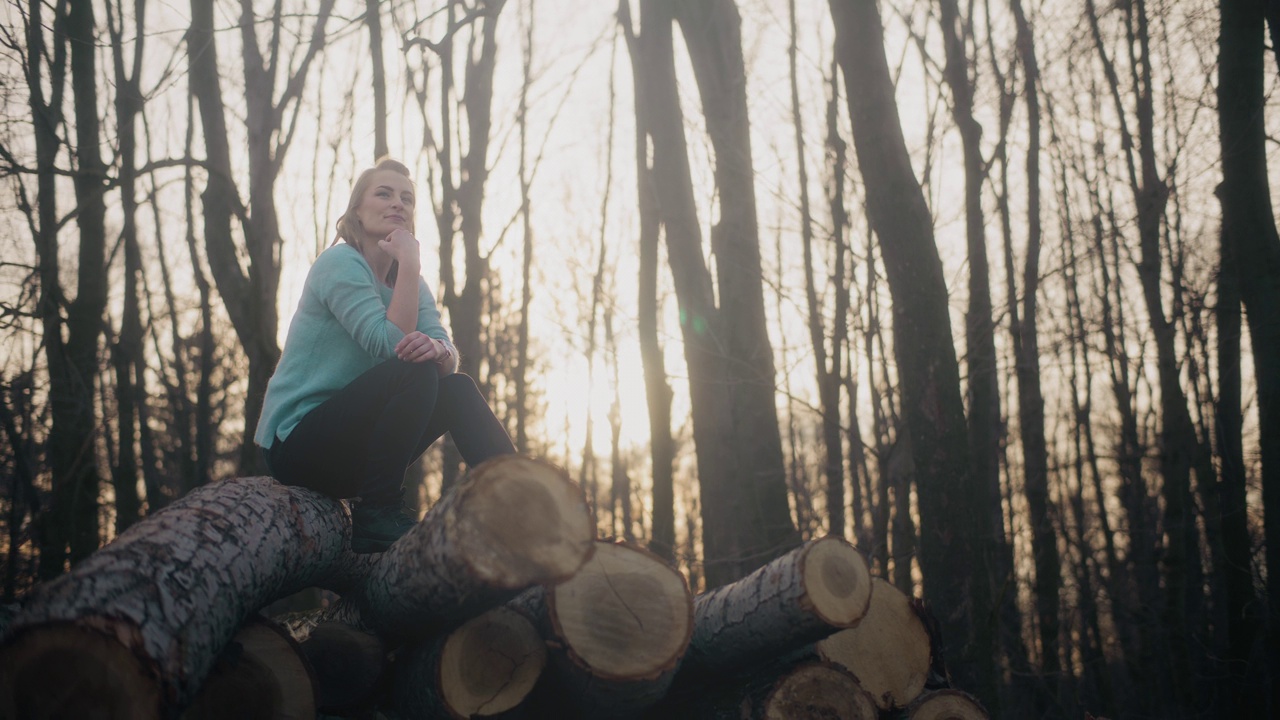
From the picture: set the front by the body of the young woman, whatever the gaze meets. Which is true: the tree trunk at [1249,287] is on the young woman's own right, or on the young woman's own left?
on the young woman's own left

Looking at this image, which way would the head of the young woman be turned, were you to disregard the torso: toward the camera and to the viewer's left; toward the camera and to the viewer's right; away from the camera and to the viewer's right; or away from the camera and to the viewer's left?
toward the camera and to the viewer's right

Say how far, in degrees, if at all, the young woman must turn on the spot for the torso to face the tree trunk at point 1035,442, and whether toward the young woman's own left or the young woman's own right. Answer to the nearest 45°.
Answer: approximately 90° to the young woman's own left

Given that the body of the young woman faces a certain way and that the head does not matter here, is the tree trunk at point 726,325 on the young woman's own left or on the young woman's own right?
on the young woman's own left

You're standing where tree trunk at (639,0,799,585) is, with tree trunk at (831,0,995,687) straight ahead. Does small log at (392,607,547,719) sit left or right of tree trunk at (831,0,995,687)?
right

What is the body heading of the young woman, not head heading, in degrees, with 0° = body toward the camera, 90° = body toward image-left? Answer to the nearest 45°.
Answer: approximately 315°

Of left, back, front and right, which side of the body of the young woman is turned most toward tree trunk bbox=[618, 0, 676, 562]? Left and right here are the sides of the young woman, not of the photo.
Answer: left

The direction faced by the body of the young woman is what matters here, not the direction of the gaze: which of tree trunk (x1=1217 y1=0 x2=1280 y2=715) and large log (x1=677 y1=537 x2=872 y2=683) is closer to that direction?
the large log

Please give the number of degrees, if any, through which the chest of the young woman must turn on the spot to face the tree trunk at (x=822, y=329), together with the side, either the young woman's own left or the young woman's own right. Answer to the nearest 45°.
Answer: approximately 90° to the young woman's own left

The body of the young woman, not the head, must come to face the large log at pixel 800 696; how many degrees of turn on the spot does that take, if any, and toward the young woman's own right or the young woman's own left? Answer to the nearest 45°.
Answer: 0° — they already face it

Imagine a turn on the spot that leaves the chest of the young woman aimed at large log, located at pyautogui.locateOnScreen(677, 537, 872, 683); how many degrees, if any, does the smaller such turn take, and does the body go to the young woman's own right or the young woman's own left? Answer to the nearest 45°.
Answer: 0° — they already face it
